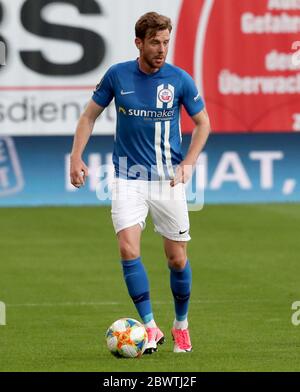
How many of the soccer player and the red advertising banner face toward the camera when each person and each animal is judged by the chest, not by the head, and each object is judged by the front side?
2

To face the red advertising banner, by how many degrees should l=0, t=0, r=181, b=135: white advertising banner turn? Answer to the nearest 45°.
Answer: approximately 90° to its left

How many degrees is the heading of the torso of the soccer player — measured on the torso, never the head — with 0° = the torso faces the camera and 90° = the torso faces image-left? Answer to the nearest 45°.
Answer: approximately 0°

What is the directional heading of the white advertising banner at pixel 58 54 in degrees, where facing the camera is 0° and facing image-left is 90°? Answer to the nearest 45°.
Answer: approximately 0°

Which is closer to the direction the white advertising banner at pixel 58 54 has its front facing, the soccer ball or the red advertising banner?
the soccer ball

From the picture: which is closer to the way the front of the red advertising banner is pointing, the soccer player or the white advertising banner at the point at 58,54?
the soccer player

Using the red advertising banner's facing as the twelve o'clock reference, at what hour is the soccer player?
The soccer player is roughly at 12 o'clock from the red advertising banner.
